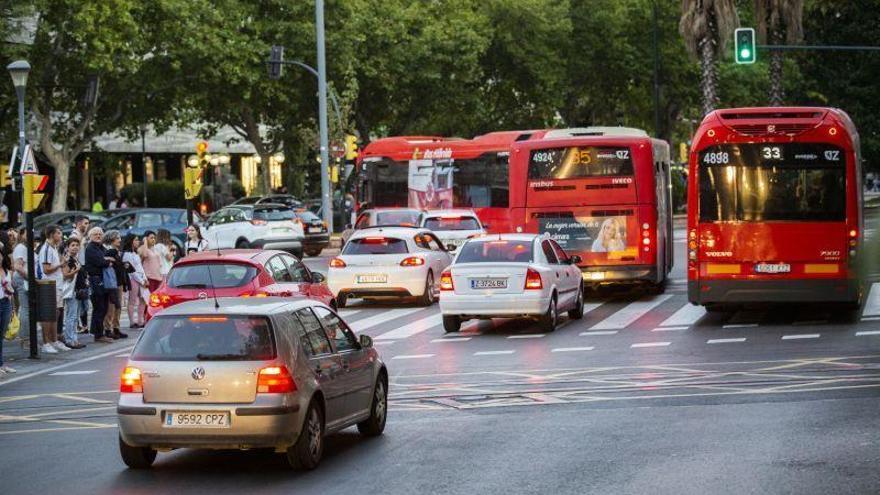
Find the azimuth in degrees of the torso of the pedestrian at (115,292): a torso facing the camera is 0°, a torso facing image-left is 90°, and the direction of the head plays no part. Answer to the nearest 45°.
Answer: approximately 270°

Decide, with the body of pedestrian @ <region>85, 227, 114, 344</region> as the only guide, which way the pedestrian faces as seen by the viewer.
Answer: to the viewer's right

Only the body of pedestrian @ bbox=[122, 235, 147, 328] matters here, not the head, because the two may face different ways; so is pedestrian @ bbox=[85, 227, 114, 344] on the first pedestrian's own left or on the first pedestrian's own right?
on the first pedestrian's own right

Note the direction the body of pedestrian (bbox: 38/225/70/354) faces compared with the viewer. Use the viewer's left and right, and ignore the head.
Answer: facing to the right of the viewer

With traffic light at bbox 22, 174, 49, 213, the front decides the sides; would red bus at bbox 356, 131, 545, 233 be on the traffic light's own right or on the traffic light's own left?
on the traffic light's own left

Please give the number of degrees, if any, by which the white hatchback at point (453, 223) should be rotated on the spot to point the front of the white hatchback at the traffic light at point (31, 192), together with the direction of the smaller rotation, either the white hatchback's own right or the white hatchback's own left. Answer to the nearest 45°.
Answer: approximately 135° to the white hatchback's own left

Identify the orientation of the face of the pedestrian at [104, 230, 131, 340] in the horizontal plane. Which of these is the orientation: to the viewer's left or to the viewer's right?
to the viewer's right

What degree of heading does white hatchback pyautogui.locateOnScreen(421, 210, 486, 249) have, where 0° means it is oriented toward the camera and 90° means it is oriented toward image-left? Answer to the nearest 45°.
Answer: approximately 180°

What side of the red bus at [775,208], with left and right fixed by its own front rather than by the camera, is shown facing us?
back
